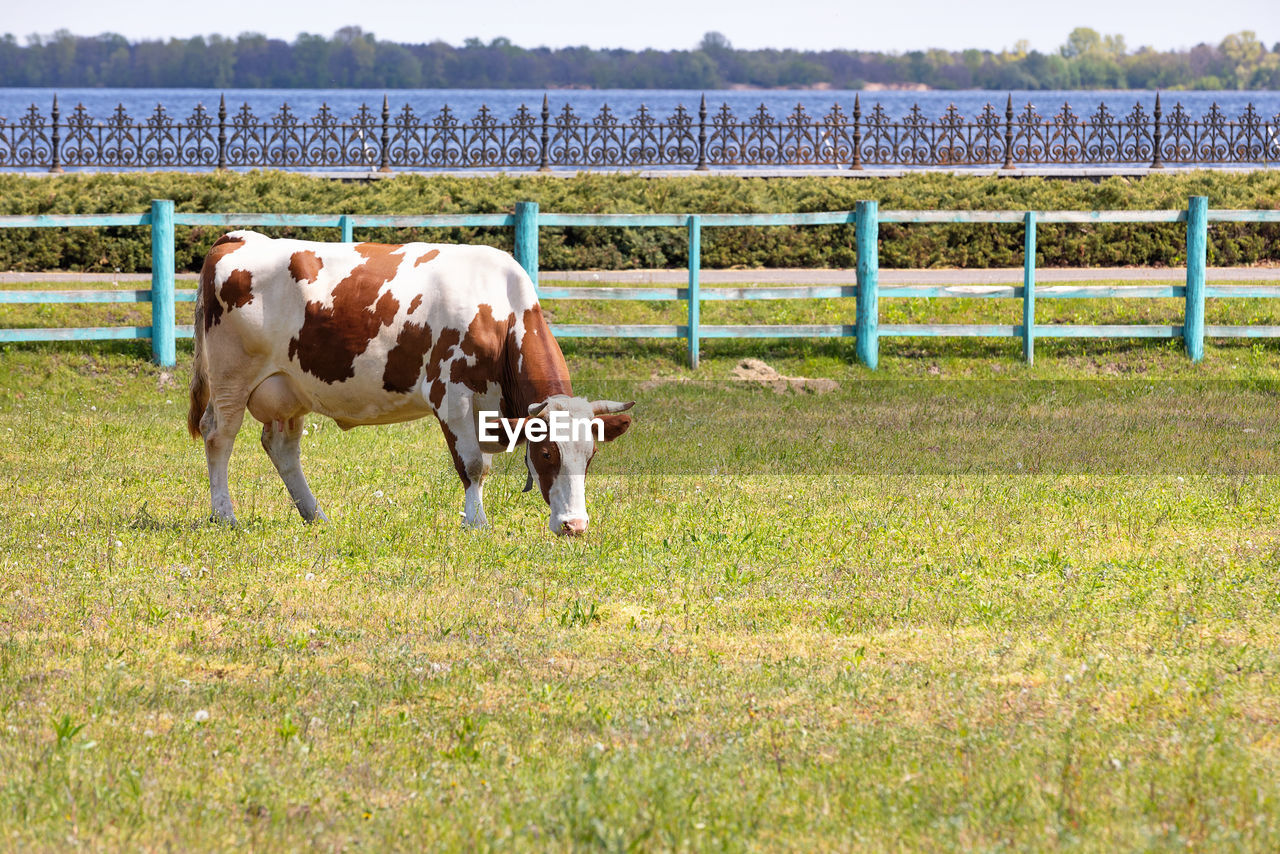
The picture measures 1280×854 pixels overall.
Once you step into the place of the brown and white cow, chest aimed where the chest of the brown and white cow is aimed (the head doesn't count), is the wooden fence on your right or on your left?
on your left

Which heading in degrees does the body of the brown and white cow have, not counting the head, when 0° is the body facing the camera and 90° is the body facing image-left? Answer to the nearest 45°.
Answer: approximately 270°

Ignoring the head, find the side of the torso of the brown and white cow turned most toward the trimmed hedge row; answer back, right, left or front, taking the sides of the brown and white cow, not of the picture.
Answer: left

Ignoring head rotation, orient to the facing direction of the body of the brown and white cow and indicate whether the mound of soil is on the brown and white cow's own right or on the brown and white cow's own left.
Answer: on the brown and white cow's own left

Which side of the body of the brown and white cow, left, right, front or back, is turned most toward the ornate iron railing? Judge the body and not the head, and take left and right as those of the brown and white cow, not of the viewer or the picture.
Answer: left
